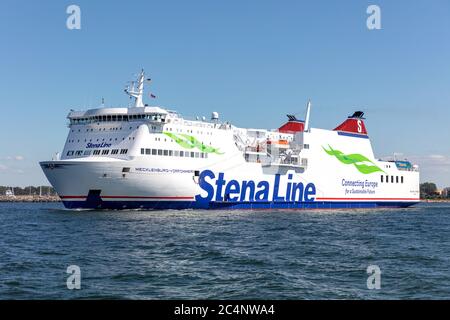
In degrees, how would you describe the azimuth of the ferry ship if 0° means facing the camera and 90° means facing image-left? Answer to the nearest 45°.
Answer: approximately 45°
